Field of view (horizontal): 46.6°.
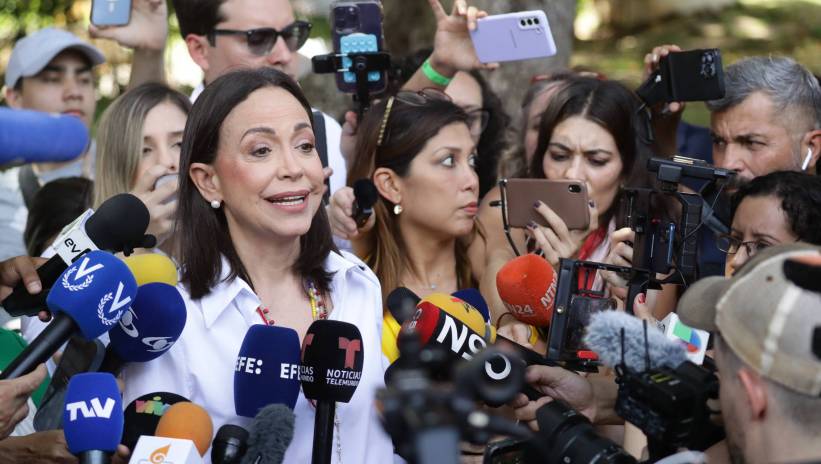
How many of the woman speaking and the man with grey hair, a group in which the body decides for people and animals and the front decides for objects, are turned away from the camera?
0

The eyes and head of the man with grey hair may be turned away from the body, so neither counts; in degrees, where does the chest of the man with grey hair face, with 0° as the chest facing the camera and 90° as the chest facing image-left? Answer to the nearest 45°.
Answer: approximately 45°

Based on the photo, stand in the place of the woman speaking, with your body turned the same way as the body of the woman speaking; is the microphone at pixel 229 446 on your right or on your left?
on your right

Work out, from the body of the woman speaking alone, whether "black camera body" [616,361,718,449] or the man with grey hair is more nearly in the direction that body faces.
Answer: the black camera body

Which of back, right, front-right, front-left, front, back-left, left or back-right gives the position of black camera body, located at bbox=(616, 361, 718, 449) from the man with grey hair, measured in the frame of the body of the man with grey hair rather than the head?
front-left

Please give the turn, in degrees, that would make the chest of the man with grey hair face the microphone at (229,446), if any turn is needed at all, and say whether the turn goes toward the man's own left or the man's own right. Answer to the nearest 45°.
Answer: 0° — they already face it

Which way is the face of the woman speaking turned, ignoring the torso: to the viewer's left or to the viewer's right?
to the viewer's right

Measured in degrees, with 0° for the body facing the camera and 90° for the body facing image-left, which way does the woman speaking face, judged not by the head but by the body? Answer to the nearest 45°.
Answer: approximately 315°

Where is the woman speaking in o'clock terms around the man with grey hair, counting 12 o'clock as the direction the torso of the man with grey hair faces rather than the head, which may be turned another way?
The woman speaking is roughly at 12 o'clock from the man with grey hair.

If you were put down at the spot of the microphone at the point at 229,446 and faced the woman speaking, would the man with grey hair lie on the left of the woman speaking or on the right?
right
